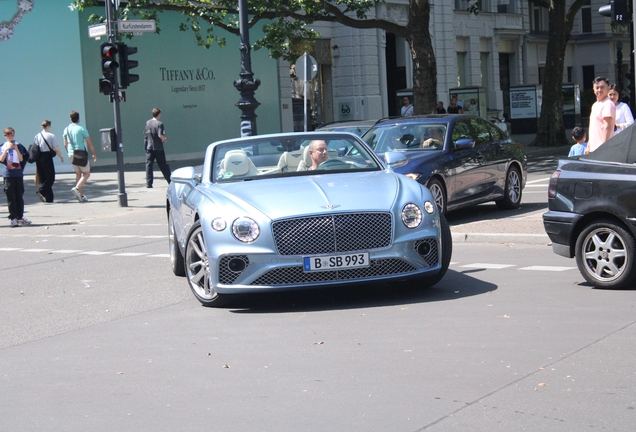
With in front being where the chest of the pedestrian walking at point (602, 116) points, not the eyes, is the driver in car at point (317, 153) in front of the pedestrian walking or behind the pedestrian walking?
in front

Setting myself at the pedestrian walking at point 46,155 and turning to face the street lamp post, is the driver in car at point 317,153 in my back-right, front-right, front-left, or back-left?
front-right

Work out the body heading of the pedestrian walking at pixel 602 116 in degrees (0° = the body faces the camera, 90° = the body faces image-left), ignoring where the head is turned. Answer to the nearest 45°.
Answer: approximately 45°

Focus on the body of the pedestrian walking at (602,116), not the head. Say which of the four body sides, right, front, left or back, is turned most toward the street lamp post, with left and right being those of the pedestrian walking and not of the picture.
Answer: right

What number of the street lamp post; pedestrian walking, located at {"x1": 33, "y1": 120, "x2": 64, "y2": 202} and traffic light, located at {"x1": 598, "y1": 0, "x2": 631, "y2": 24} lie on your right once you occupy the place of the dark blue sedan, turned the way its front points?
2

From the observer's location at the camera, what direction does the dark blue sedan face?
facing the viewer and to the left of the viewer
